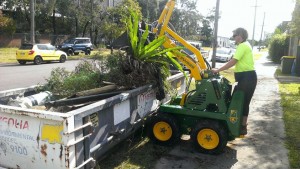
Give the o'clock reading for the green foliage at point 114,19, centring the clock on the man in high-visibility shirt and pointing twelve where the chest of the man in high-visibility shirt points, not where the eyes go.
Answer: The green foliage is roughly at 2 o'clock from the man in high-visibility shirt.

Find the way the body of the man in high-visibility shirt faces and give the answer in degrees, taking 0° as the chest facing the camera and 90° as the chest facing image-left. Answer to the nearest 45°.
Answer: approximately 90°
